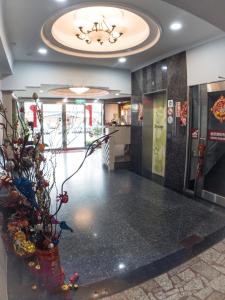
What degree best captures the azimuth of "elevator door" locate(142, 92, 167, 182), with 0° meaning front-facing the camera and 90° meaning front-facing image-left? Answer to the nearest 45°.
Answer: approximately 45°

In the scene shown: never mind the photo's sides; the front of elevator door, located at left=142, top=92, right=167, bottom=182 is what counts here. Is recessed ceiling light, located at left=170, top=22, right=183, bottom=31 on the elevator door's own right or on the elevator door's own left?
on the elevator door's own left

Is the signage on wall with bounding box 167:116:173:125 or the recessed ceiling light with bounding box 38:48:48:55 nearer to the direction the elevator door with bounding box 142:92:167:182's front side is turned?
the recessed ceiling light

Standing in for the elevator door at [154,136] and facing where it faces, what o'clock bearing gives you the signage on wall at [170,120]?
The signage on wall is roughly at 10 o'clock from the elevator door.
